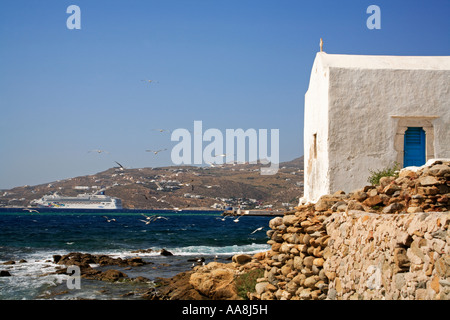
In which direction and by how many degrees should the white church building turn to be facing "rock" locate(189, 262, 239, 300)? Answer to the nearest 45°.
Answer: approximately 90° to its right

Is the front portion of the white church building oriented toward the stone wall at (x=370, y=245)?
yes

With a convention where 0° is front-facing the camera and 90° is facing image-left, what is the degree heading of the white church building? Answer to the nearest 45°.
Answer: approximately 0°

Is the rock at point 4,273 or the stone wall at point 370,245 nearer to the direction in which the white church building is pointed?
the stone wall

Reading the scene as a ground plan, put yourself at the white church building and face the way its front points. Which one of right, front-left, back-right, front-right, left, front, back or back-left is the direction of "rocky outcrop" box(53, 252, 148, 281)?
back-right

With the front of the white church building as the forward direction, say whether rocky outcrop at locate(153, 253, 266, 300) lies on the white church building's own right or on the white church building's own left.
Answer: on the white church building's own right
